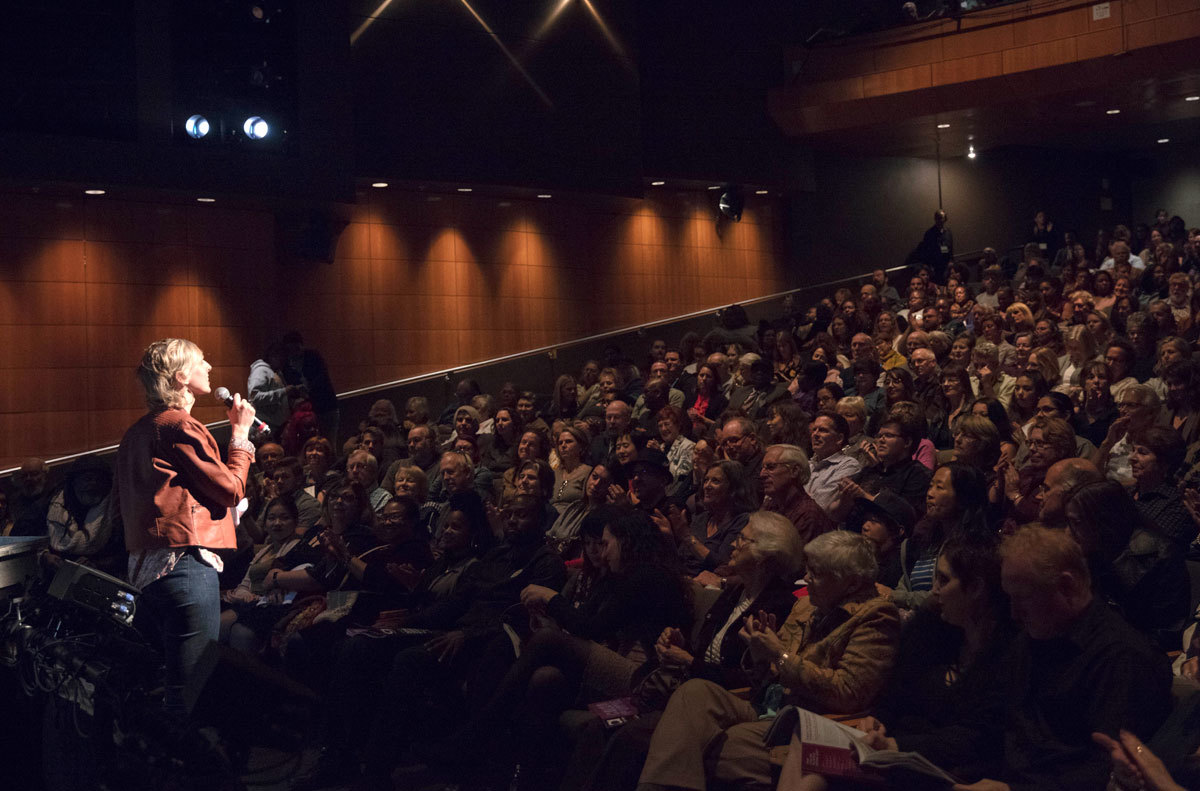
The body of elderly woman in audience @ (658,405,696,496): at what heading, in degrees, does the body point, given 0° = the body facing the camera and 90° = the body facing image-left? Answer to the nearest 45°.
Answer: approximately 45°

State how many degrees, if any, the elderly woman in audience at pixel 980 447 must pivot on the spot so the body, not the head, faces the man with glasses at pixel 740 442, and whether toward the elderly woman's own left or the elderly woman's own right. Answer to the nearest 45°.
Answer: approximately 90° to the elderly woman's own right

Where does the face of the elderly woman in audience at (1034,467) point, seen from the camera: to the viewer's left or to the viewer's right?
to the viewer's left

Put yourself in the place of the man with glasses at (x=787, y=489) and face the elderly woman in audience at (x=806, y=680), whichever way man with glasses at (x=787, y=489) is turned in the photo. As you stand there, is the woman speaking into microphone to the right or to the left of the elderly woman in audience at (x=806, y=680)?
right

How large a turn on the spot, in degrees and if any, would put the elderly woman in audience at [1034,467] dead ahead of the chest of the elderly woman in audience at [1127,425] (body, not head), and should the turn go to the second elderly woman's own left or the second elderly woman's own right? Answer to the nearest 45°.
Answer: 0° — they already face them

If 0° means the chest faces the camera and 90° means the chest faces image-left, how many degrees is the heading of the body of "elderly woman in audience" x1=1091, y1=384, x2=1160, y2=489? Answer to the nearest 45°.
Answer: approximately 45°

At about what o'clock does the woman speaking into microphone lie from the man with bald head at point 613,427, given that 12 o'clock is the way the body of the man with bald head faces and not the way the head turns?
The woman speaking into microphone is roughly at 11 o'clock from the man with bald head.

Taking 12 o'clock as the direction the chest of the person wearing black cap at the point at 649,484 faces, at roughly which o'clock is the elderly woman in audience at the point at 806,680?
The elderly woman in audience is roughly at 10 o'clock from the person wearing black cap.

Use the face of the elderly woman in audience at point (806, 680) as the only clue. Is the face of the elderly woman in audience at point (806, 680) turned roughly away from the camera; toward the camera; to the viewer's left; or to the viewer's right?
to the viewer's left

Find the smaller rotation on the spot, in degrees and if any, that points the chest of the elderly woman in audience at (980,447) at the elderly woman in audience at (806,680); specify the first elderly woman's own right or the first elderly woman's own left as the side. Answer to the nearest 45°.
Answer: approximately 45° to the first elderly woman's own left
